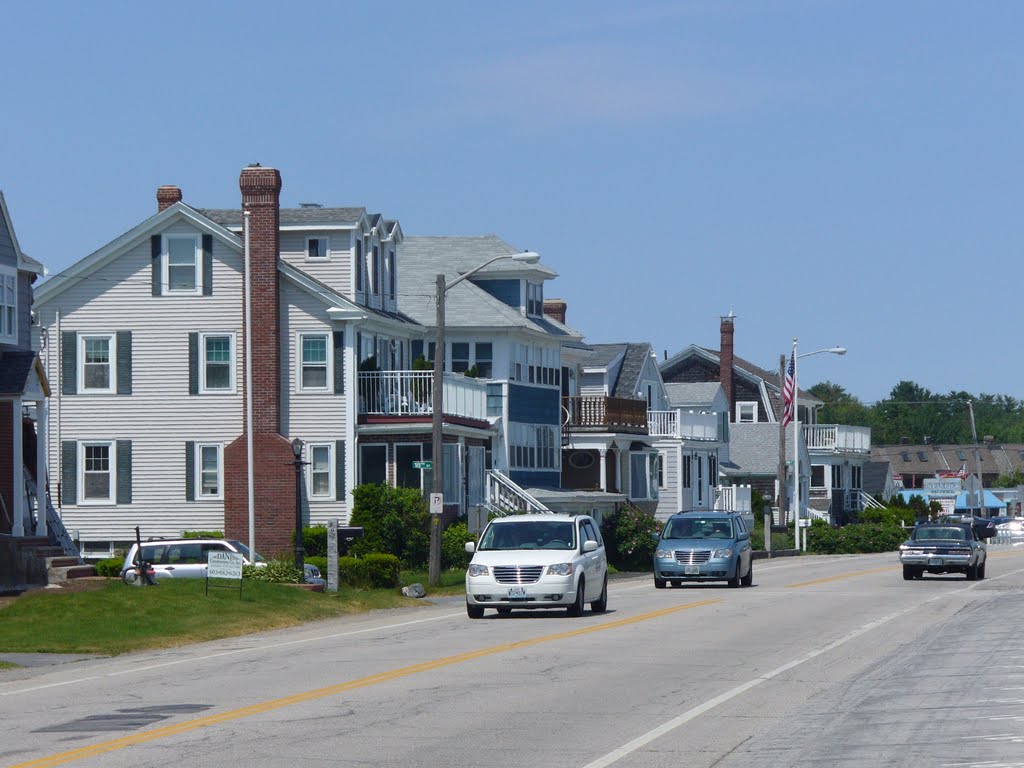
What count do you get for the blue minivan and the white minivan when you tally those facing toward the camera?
2

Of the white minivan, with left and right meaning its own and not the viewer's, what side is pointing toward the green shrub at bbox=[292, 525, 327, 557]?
back

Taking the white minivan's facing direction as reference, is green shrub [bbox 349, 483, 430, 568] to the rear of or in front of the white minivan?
to the rear

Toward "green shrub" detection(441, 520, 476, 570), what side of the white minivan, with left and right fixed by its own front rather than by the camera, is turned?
back

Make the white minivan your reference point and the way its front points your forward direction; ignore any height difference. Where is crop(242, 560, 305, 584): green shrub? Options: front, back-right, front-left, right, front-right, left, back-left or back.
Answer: back-right

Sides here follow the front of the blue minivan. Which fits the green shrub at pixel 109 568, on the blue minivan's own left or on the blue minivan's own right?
on the blue minivan's own right

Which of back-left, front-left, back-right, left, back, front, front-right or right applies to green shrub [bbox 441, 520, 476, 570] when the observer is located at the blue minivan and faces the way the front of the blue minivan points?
back-right

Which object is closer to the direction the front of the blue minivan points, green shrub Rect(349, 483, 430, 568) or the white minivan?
the white minivan

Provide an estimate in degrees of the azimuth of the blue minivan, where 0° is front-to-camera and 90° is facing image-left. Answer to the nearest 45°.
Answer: approximately 0°
